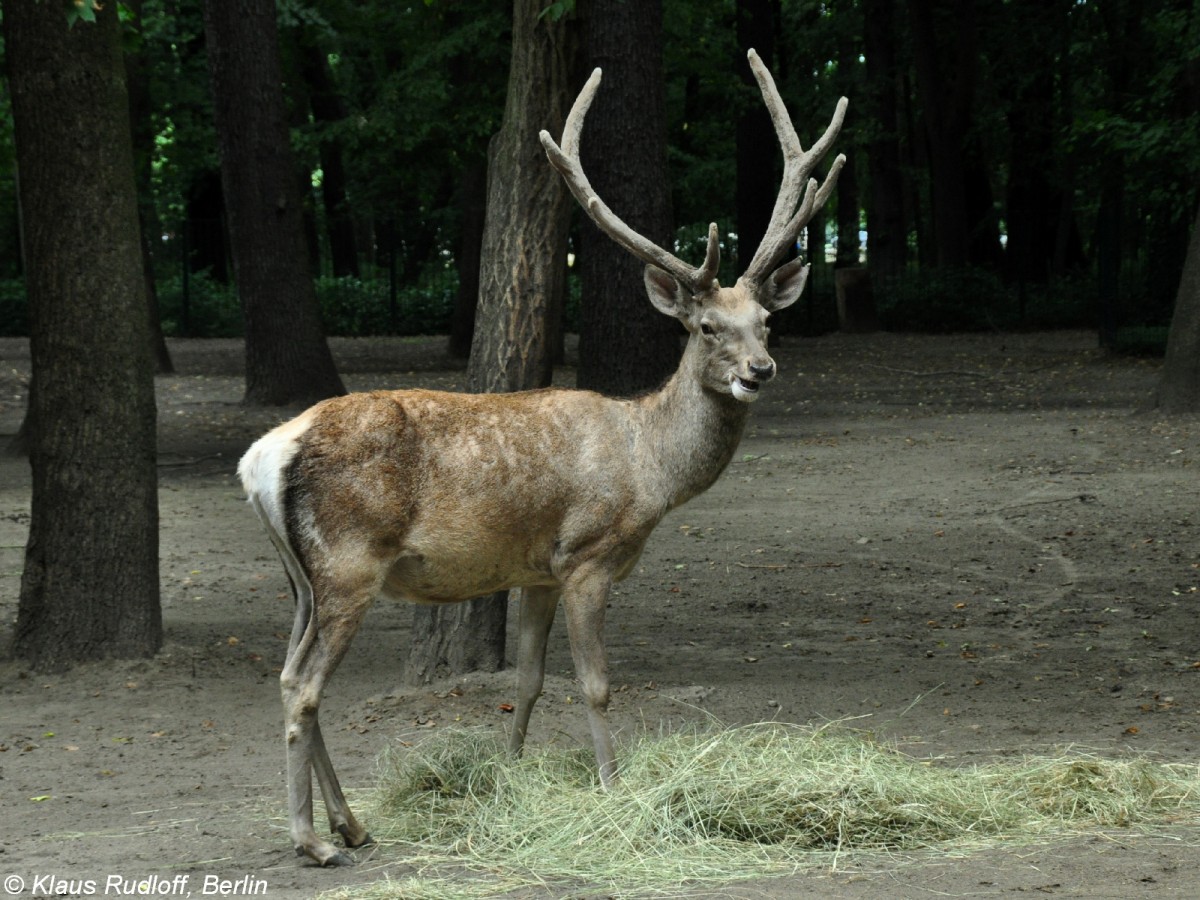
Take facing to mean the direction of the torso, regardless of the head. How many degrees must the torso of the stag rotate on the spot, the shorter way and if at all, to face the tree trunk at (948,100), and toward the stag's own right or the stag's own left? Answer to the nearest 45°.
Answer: approximately 90° to the stag's own left

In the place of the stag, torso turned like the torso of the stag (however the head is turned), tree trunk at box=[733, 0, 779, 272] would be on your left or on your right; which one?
on your left

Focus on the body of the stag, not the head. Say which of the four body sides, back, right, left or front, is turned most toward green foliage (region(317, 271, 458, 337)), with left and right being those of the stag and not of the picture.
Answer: left

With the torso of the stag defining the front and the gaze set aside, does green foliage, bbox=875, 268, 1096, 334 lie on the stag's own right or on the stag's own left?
on the stag's own left

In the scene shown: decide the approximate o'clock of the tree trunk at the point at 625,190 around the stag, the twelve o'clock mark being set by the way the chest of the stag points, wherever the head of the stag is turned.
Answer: The tree trunk is roughly at 9 o'clock from the stag.

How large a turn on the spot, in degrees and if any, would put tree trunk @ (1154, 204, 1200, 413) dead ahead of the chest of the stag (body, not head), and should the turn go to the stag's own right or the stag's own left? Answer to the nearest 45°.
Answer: approximately 45° to the stag's own left

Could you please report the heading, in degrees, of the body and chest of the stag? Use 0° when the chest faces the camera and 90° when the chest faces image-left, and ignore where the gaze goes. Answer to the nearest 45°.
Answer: approximately 270°
